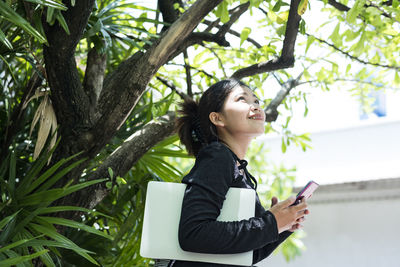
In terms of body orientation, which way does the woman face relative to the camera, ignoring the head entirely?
to the viewer's right

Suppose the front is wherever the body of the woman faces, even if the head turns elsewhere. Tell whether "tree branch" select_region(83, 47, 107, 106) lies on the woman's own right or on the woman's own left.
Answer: on the woman's own left

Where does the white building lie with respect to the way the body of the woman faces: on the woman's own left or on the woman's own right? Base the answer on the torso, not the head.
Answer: on the woman's own left

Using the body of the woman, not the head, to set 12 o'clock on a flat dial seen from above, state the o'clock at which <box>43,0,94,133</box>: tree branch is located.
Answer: The tree branch is roughly at 7 o'clock from the woman.
